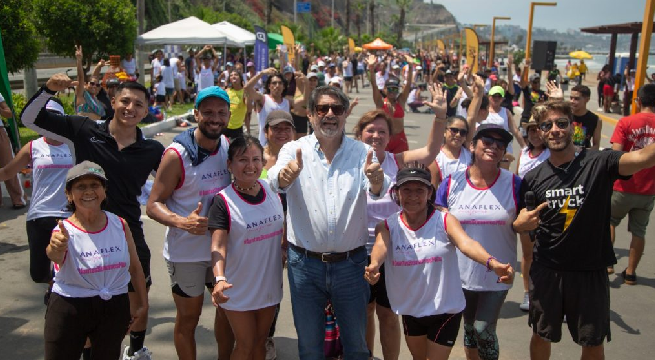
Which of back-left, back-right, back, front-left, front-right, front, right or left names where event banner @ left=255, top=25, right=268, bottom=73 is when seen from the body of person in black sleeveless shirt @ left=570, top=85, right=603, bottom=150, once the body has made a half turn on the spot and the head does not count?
left

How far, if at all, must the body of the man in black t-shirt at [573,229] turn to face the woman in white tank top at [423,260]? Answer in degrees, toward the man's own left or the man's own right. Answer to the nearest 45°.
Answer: approximately 45° to the man's own right

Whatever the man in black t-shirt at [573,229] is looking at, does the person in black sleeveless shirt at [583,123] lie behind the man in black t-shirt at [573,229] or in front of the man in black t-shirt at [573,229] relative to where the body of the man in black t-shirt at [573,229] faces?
behind

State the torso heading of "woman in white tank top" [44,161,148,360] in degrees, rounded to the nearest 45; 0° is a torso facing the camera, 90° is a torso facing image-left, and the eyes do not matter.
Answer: approximately 0°

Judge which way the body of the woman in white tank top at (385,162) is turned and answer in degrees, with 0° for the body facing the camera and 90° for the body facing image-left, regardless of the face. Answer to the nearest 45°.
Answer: approximately 0°

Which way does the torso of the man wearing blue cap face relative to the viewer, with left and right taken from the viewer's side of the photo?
facing the viewer and to the right of the viewer

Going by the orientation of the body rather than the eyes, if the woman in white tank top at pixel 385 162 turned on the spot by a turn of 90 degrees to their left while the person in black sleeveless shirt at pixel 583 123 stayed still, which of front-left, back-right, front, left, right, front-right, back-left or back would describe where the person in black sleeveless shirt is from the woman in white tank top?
front-left

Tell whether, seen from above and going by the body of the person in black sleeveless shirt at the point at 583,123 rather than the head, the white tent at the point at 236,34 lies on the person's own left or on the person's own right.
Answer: on the person's own right

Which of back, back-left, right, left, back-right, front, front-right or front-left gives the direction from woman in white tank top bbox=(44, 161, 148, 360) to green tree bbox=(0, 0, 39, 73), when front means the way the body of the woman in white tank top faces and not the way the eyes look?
back

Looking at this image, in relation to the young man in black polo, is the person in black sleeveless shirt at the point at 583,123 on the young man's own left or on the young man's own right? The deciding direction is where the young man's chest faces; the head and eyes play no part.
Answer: on the young man's own left

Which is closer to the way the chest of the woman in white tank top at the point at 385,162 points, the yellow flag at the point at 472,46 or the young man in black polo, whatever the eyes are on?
the young man in black polo
